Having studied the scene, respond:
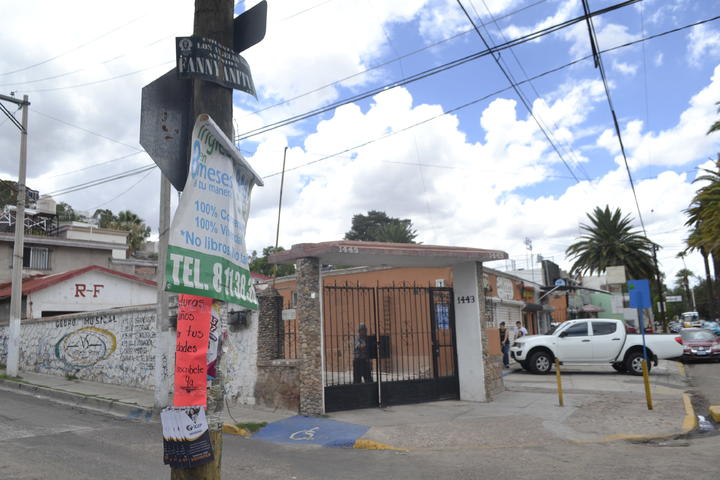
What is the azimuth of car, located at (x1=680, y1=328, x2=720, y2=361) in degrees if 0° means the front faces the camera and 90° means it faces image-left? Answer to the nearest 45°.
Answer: approximately 0°

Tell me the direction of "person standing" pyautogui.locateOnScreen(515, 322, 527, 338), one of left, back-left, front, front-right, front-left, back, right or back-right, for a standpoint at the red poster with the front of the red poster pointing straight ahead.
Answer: back-left

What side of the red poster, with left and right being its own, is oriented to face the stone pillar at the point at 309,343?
back

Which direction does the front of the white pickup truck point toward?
to the viewer's left

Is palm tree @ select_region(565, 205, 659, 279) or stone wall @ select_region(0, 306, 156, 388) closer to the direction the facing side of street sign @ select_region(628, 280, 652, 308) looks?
the stone wall

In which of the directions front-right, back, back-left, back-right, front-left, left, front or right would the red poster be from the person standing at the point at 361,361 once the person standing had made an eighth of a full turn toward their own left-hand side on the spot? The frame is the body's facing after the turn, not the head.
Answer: front-right

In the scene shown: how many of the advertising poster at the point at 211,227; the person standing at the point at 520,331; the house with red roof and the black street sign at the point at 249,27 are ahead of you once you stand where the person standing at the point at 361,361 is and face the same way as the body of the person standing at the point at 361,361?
2

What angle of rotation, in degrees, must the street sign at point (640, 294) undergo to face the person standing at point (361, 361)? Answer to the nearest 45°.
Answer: approximately 45° to its right

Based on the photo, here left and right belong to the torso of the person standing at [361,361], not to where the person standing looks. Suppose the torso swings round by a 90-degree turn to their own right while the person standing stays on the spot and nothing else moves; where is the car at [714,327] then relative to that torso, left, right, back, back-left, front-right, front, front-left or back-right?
back-right

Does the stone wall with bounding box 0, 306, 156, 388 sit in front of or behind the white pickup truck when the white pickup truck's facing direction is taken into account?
in front

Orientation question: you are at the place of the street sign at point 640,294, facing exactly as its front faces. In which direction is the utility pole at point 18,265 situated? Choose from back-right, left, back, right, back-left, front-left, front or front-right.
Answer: right
